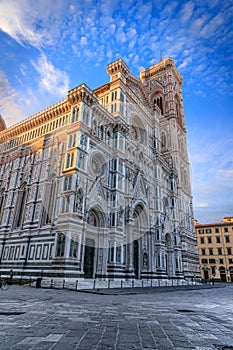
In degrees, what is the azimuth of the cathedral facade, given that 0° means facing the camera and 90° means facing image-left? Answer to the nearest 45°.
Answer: approximately 315°
